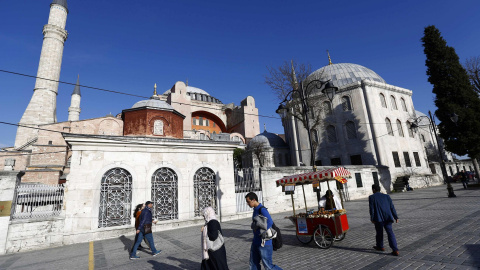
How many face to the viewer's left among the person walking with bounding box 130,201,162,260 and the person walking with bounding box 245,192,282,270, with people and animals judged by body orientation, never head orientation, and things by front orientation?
1

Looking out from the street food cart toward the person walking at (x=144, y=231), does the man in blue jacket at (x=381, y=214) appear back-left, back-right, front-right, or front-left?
back-left

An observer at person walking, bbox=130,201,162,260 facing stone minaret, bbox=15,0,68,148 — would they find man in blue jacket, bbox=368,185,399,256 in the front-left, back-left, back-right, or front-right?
back-right

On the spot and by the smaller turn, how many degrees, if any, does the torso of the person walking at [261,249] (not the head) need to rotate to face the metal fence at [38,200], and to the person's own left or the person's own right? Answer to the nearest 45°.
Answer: approximately 45° to the person's own right

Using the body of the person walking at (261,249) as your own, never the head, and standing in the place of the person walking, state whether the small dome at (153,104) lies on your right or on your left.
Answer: on your right
